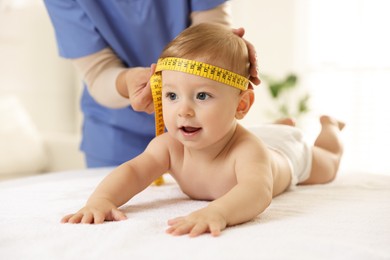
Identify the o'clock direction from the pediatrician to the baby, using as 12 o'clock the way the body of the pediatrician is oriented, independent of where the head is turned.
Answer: The baby is roughly at 1 o'clock from the pediatrician.

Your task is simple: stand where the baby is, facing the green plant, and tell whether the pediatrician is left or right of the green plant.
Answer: left

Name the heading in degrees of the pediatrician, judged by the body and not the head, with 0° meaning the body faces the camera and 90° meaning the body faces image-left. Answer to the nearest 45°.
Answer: approximately 315°

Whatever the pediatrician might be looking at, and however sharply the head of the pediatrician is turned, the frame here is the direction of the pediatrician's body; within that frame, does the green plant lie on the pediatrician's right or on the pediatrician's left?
on the pediatrician's left
